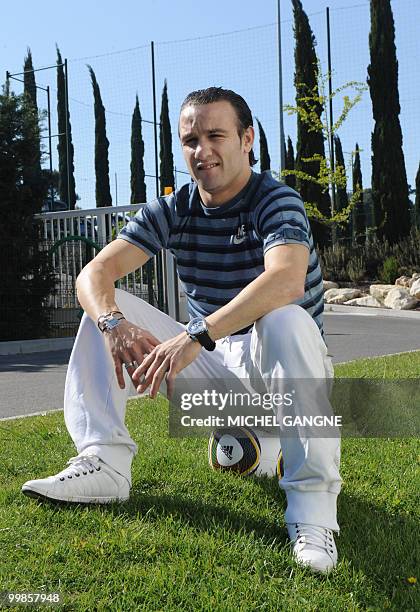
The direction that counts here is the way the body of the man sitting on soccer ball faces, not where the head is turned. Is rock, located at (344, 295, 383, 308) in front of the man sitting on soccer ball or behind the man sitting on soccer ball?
behind

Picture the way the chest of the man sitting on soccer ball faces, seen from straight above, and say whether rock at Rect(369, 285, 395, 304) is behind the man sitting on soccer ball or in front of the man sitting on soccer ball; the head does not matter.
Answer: behind

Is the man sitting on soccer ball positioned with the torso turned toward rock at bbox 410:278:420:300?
no

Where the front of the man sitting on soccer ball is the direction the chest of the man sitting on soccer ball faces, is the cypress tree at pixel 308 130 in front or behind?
behind

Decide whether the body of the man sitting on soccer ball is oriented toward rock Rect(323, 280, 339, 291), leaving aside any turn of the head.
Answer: no

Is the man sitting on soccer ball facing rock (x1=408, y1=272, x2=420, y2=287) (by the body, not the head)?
no

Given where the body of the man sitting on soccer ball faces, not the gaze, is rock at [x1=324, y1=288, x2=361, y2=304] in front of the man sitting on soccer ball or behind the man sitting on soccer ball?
behind

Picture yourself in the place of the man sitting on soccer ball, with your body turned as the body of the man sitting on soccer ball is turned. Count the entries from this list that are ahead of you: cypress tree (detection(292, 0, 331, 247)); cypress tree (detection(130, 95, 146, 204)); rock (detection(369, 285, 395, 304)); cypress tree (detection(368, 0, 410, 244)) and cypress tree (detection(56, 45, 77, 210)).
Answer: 0

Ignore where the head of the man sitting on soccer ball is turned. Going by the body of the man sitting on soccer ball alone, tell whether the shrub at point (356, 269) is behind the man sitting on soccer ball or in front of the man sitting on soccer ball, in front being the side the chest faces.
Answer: behind

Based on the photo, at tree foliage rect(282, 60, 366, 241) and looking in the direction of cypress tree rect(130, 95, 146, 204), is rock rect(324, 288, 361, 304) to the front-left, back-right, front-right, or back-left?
back-left

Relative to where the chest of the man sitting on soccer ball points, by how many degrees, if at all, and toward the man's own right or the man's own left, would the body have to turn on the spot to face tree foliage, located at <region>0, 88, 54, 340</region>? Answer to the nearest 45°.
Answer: approximately 135° to the man's own right

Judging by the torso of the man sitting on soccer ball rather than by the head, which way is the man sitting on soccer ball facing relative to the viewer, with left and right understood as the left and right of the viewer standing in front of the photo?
facing the viewer and to the left of the viewer

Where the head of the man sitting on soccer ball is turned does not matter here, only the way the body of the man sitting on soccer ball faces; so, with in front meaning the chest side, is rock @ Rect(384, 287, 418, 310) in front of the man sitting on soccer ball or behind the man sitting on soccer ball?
behind

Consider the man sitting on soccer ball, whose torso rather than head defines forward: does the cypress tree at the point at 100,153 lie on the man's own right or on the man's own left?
on the man's own right

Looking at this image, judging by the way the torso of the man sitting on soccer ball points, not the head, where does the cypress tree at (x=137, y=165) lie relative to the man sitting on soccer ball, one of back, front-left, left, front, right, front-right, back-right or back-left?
back-right

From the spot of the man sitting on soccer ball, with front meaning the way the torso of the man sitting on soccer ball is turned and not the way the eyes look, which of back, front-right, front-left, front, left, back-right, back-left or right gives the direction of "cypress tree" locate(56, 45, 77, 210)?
back-right
